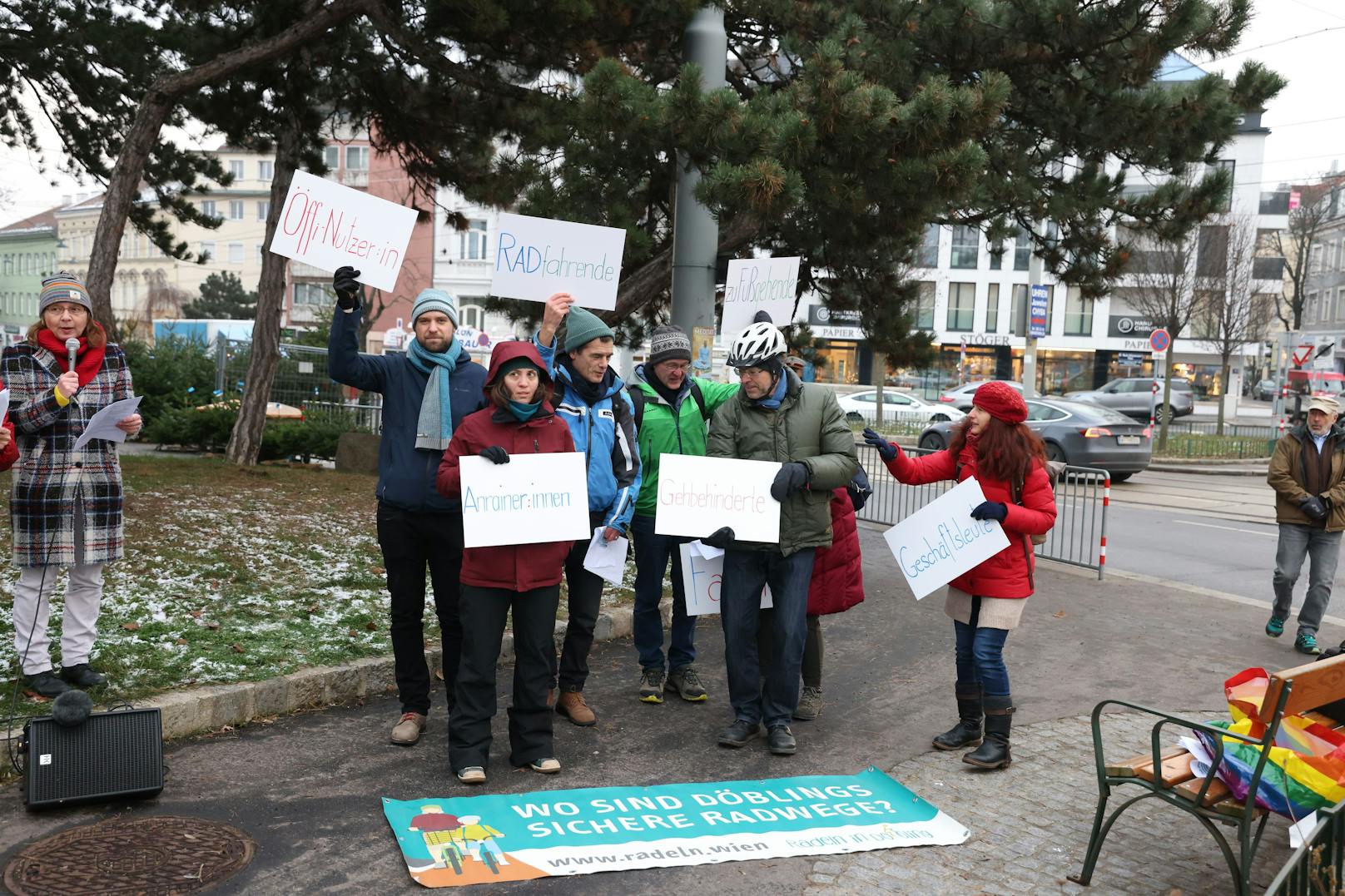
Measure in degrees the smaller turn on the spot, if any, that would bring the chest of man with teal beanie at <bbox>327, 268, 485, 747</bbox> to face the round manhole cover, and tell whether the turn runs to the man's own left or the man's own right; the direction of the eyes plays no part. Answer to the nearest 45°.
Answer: approximately 45° to the man's own right

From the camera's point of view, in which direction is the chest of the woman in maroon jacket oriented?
toward the camera

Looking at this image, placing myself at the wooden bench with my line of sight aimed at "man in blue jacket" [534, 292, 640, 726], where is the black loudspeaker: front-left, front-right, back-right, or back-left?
front-left

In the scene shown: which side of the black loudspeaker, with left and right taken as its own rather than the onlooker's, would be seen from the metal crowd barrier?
left

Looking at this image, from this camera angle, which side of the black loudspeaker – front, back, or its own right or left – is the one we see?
front

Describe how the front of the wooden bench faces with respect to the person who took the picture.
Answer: facing away from the viewer and to the left of the viewer

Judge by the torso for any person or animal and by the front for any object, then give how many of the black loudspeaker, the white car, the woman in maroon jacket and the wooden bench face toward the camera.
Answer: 2

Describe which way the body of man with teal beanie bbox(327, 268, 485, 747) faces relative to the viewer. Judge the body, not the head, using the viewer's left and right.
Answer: facing the viewer

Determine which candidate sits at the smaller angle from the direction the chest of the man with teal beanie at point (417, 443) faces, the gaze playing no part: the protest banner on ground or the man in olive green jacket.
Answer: the protest banner on ground

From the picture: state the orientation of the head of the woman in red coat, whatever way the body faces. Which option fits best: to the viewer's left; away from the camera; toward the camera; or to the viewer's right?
to the viewer's left
